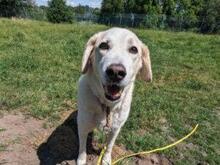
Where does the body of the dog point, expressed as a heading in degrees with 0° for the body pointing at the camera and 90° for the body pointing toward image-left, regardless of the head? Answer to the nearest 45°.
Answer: approximately 0°

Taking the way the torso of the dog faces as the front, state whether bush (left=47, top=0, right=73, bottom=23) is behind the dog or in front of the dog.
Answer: behind
